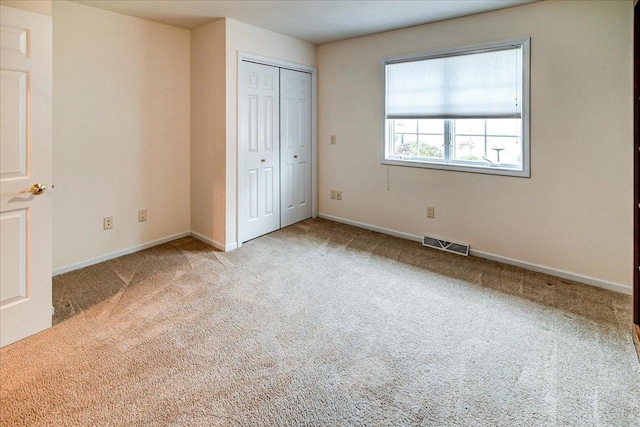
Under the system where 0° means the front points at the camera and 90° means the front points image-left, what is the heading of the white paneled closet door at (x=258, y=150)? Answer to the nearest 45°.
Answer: approximately 315°

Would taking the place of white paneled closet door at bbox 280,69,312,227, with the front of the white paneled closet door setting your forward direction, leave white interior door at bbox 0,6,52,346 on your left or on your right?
on your right

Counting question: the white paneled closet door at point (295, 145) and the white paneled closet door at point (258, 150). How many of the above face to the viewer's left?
0

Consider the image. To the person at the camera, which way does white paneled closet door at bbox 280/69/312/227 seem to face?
facing the viewer and to the right of the viewer

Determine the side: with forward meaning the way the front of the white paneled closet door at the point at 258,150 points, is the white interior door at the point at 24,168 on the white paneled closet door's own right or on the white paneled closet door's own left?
on the white paneled closet door's own right
